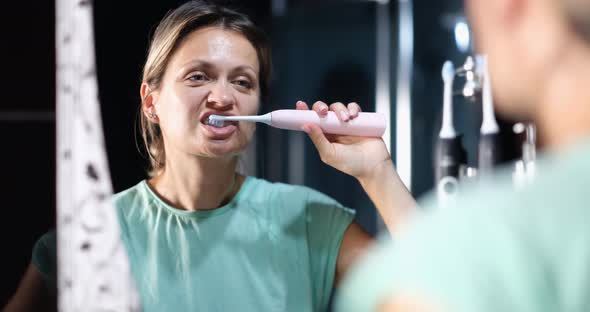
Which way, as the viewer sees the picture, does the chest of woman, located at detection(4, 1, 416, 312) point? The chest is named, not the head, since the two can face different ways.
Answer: toward the camera
